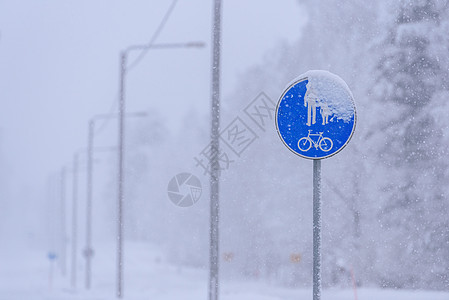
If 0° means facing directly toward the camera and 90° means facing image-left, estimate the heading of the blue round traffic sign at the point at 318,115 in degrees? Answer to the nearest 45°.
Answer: approximately 0°

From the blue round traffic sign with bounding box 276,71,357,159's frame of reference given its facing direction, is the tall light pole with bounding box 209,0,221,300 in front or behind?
behind
